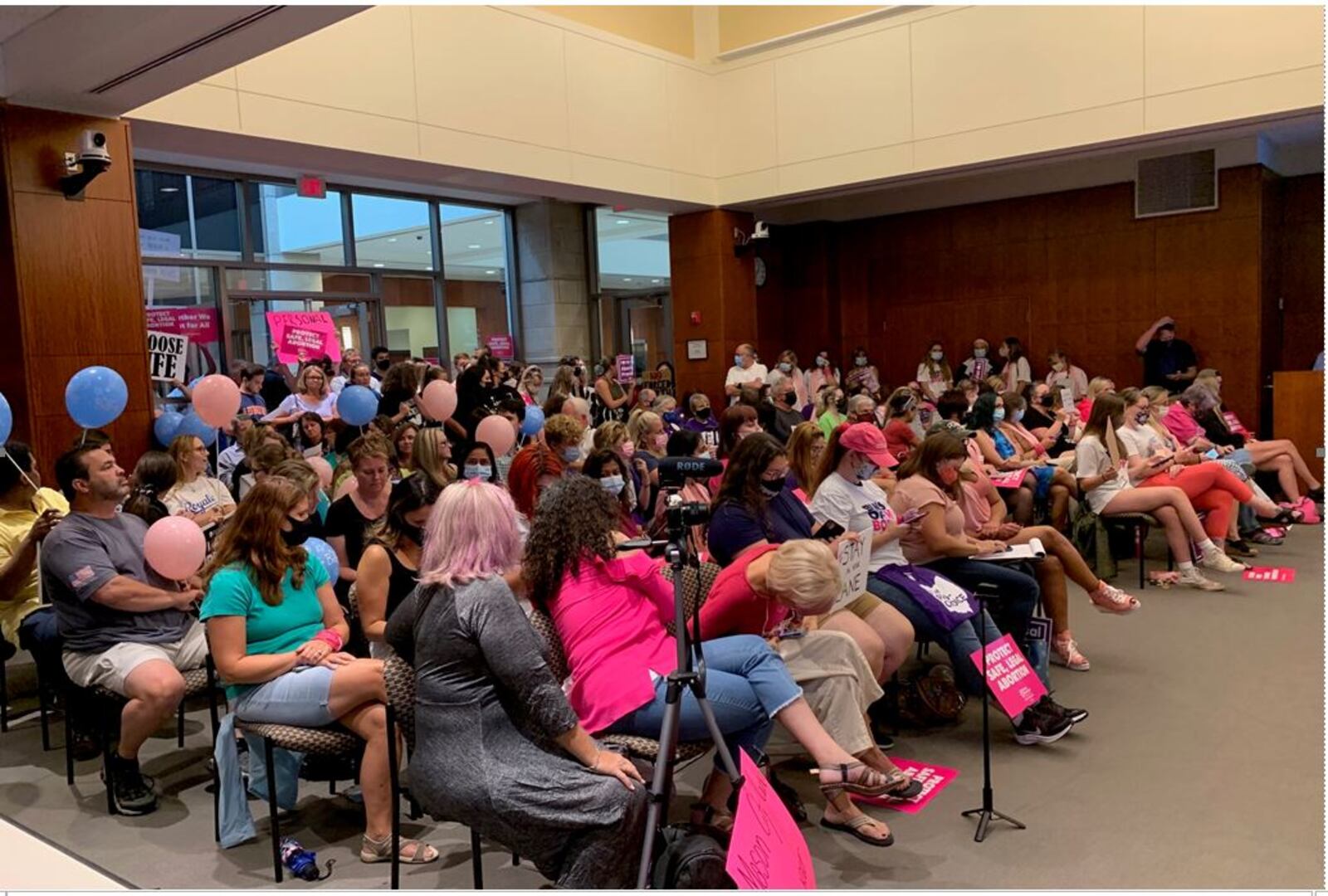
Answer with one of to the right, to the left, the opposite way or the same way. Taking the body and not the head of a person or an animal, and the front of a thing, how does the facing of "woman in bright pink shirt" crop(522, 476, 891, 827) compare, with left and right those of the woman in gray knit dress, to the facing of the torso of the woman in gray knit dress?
the same way

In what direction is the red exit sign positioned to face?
toward the camera

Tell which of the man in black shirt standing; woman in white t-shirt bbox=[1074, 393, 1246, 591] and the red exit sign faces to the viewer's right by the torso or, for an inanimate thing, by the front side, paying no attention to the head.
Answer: the woman in white t-shirt

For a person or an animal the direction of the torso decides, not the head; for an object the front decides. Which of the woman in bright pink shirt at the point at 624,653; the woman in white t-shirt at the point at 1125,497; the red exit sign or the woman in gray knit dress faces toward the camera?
the red exit sign

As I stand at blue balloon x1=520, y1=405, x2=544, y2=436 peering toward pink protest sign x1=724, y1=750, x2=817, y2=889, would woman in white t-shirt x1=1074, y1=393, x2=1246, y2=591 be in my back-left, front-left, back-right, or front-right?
front-left

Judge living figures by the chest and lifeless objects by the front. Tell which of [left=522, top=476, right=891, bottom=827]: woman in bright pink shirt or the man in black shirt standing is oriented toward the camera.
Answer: the man in black shirt standing

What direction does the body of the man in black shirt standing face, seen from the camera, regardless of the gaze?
toward the camera

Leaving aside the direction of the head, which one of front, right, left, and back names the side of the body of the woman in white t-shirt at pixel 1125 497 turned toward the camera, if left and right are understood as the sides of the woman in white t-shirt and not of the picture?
right

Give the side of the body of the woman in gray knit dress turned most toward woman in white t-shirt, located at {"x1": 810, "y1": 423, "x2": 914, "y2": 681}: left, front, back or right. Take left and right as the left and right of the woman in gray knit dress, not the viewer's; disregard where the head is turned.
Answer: front

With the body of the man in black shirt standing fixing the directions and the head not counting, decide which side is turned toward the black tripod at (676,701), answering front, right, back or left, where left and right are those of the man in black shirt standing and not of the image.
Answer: front

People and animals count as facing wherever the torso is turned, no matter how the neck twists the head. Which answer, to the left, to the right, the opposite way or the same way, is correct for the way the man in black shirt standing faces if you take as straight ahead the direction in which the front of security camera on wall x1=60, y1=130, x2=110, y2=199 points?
to the right

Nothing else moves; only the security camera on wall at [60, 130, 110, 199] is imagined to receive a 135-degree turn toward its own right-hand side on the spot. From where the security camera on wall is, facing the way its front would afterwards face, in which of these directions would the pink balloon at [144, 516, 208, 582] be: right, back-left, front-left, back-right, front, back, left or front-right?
left

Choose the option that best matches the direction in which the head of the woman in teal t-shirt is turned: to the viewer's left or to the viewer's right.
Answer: to the viewer's right

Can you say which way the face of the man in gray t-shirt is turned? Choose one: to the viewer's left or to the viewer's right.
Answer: to the viewer's right

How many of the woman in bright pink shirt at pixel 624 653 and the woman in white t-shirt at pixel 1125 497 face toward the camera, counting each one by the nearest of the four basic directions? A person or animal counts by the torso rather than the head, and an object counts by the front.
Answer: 0

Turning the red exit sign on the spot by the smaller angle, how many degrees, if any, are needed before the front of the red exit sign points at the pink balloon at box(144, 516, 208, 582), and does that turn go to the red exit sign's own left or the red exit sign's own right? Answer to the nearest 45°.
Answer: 0° — it already faces it
